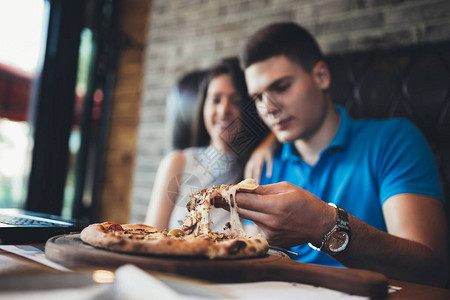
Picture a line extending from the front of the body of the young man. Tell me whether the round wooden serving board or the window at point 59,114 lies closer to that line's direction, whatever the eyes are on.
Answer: the round wooden serving board

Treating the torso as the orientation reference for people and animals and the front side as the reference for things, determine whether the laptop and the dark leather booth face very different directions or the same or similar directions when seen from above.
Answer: very different directions

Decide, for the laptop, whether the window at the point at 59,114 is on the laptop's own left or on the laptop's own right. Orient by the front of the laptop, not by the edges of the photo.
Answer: on the laptop's own left

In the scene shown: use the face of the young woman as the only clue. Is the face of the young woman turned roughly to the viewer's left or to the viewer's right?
to the viewer's right

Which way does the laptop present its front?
to the viewer's right

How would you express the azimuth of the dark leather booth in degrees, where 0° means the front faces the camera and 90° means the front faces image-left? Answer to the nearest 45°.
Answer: approximately 45°
